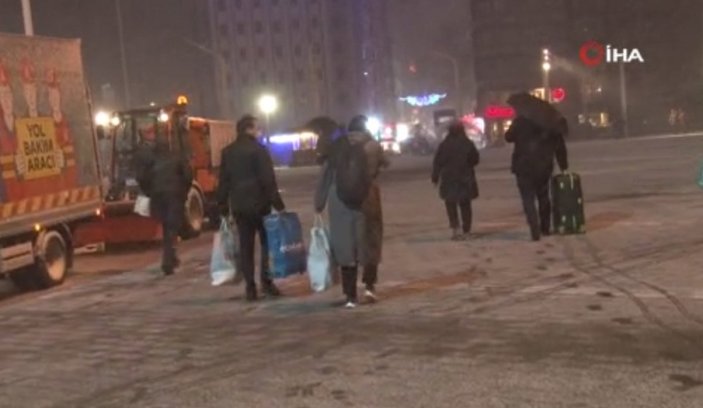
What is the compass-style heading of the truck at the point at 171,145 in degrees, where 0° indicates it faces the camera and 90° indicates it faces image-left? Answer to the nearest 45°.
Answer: approximately 45°

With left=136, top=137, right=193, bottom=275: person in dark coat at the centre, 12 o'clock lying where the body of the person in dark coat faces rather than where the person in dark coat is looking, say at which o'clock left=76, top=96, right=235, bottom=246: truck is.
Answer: The truck is roughly at 12 o'clock from the person in dark coat.

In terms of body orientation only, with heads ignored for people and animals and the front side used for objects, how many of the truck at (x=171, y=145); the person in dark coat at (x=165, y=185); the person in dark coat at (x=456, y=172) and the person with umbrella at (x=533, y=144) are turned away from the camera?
3

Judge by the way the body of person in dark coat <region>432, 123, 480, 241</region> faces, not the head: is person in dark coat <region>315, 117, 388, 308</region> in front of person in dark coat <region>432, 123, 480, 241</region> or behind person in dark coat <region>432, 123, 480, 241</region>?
behind

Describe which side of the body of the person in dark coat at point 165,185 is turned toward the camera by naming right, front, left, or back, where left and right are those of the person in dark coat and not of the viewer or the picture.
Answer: back

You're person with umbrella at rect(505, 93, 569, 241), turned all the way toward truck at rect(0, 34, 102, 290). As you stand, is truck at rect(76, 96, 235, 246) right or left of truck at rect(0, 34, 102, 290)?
right

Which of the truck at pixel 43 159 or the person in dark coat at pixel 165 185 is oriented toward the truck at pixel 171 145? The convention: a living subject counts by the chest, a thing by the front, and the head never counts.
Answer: the person in dark coat

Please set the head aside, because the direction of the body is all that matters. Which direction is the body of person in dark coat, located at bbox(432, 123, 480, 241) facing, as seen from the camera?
away from the camera

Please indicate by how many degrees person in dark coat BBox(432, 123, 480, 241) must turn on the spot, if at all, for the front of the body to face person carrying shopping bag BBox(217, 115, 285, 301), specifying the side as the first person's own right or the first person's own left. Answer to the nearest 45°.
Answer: approximately 135° to the first person's own left

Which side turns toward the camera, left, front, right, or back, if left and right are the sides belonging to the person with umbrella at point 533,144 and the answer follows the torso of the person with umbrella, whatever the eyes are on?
back

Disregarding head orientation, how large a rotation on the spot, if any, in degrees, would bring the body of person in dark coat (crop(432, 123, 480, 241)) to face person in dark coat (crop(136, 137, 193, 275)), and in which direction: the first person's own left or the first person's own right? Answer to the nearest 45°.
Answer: approximately 135° to the first person's own left
